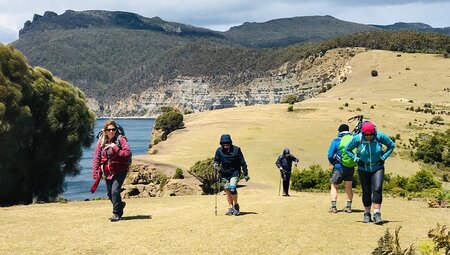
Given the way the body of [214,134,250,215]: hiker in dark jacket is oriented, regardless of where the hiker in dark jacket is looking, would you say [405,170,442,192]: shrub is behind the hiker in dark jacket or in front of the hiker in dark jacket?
behind

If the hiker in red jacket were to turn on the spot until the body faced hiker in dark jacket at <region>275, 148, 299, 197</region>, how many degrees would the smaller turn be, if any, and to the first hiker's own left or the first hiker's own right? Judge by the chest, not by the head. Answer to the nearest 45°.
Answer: approximately 135° to the first hiker's own left

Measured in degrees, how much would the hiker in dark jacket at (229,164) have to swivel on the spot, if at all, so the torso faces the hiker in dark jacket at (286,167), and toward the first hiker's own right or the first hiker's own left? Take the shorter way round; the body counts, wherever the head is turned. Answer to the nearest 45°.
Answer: approximately 180°

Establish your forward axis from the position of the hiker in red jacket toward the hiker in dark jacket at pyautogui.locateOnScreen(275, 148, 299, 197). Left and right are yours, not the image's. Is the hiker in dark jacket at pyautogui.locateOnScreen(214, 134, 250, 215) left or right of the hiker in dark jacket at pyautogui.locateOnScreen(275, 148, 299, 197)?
right

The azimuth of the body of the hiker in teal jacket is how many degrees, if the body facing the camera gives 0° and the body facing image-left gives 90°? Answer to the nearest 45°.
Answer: approximately 0°

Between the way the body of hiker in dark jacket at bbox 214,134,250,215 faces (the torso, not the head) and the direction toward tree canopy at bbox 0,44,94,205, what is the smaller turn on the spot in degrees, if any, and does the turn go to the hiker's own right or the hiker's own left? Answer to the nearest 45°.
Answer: approximately 135° to the hiker's own right

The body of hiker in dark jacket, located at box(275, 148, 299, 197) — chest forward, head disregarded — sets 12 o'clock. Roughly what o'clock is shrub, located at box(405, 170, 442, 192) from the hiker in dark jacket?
The shrub is roughly at 8 o'clock from the hiker in dark jacket.
